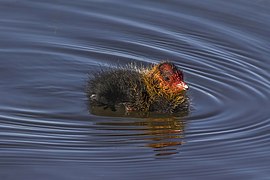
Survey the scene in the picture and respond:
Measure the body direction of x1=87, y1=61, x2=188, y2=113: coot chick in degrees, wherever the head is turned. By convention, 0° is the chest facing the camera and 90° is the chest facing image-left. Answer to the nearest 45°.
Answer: approximately 270°
